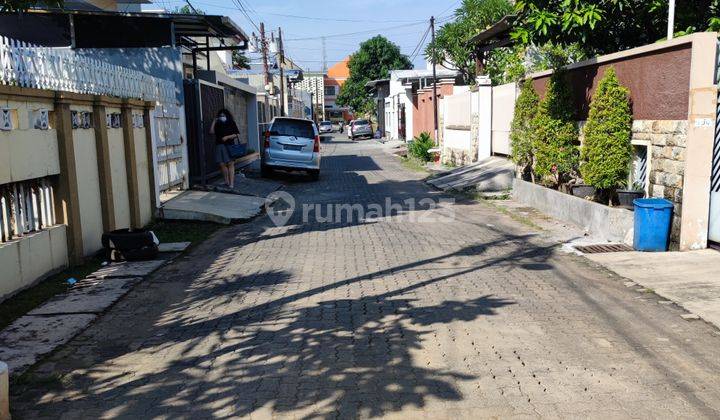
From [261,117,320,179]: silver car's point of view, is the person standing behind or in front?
behind

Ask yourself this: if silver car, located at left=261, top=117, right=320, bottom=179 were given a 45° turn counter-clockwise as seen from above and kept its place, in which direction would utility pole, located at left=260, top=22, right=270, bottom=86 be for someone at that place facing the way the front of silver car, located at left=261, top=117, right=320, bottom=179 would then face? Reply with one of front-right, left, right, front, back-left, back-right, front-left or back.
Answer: front-right

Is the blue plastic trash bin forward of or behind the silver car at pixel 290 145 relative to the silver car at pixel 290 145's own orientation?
behind

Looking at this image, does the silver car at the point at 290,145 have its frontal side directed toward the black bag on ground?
no

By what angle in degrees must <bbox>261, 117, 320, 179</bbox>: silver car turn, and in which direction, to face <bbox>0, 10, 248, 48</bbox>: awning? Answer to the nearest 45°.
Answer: approximately 135° to its left

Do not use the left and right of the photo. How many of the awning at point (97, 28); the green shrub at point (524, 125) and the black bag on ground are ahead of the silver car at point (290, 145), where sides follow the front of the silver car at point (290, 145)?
0

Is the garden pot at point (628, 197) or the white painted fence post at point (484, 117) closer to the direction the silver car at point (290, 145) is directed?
the white painted fence post

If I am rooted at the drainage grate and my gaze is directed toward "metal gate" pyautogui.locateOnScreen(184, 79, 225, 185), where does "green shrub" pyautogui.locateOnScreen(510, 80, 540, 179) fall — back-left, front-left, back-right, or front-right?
front-right

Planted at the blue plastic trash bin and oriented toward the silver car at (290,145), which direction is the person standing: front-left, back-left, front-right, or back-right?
front-left

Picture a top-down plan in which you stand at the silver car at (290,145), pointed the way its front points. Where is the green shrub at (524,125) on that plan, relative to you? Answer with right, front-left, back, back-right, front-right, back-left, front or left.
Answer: back-right

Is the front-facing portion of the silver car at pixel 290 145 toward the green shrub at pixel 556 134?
no

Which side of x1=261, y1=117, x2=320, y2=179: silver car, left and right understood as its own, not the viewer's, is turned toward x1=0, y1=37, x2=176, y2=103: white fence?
back

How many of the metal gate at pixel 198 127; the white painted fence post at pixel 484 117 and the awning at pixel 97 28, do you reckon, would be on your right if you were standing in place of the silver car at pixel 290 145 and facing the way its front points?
1

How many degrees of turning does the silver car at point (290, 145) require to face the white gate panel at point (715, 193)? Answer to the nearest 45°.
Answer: approximately 135° to its right

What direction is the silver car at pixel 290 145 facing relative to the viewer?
away from the camera

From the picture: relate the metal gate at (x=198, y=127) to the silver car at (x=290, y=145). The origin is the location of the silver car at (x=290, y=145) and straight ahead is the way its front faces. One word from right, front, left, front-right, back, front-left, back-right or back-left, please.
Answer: back-left

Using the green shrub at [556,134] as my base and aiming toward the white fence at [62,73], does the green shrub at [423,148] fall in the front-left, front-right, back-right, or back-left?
back-right

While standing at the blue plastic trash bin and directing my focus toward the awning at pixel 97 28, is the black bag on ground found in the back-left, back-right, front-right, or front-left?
front-left
